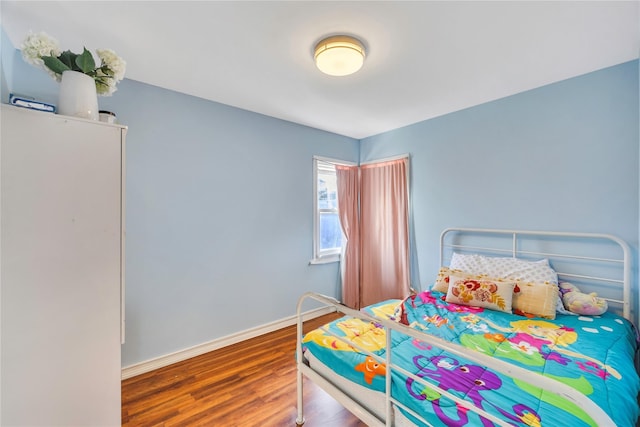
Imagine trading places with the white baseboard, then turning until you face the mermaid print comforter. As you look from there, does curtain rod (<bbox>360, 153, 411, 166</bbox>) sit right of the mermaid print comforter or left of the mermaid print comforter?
left

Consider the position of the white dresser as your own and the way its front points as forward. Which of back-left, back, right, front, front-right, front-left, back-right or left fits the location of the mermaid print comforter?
front-right

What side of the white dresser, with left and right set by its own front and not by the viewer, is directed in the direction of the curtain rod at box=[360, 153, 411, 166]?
front

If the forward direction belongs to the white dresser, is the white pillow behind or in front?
in front

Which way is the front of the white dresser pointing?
to the viewer's right

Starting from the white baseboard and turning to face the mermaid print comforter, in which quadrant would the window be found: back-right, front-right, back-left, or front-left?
front-left
